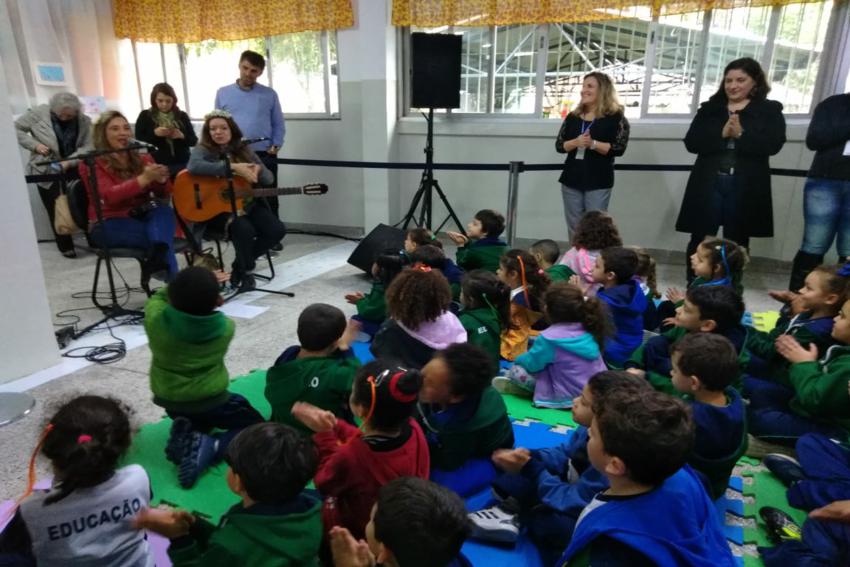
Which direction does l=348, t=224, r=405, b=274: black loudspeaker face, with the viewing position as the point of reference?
facing to the left of the viewer

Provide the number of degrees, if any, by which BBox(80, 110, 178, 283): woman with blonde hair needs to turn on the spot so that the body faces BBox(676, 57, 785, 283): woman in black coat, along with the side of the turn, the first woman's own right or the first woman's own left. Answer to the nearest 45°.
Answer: approximately 45° to the first woman's own left

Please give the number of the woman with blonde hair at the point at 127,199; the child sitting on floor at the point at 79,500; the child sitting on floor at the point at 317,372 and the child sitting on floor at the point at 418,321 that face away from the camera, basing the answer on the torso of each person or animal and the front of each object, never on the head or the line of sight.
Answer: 3

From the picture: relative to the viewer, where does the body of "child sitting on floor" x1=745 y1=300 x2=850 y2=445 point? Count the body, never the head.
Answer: to the viewer's left

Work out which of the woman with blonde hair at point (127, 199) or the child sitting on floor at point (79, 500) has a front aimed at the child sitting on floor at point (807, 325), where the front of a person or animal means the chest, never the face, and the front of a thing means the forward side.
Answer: the woman with blonde hair

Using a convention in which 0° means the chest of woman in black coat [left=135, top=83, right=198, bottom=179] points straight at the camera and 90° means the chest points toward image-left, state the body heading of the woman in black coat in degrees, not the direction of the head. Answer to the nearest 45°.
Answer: approximately 0°

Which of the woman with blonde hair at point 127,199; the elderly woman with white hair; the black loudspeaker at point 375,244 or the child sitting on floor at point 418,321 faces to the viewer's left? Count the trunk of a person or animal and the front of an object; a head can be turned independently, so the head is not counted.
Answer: the black loudspeaker

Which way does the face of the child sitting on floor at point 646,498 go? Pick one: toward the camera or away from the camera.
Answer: away from the camera

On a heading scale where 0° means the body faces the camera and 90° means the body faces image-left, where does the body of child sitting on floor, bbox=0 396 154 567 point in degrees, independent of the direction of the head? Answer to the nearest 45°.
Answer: approximately 180°

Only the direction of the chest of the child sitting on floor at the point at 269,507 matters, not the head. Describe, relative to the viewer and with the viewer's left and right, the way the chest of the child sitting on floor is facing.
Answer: facing away from the viewer and to the left of the viewer
